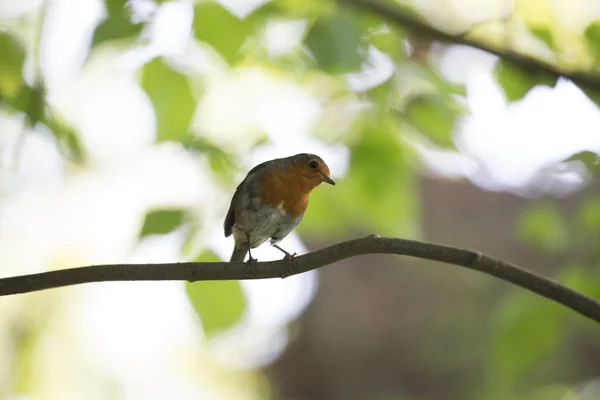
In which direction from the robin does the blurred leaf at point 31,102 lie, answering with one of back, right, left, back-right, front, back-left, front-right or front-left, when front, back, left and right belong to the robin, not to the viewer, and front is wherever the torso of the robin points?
right

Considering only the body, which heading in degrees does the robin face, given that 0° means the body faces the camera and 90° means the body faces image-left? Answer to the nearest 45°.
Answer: approximately 315°

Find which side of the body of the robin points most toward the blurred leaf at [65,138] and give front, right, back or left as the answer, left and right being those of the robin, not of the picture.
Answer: right

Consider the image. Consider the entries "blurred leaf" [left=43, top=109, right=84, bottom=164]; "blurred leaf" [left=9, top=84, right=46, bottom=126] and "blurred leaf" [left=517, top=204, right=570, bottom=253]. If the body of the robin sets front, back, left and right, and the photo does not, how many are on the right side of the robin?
2

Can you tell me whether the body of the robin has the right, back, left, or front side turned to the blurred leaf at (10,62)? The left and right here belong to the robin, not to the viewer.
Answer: right

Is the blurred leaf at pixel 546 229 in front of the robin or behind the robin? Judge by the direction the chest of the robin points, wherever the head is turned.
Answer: in front
